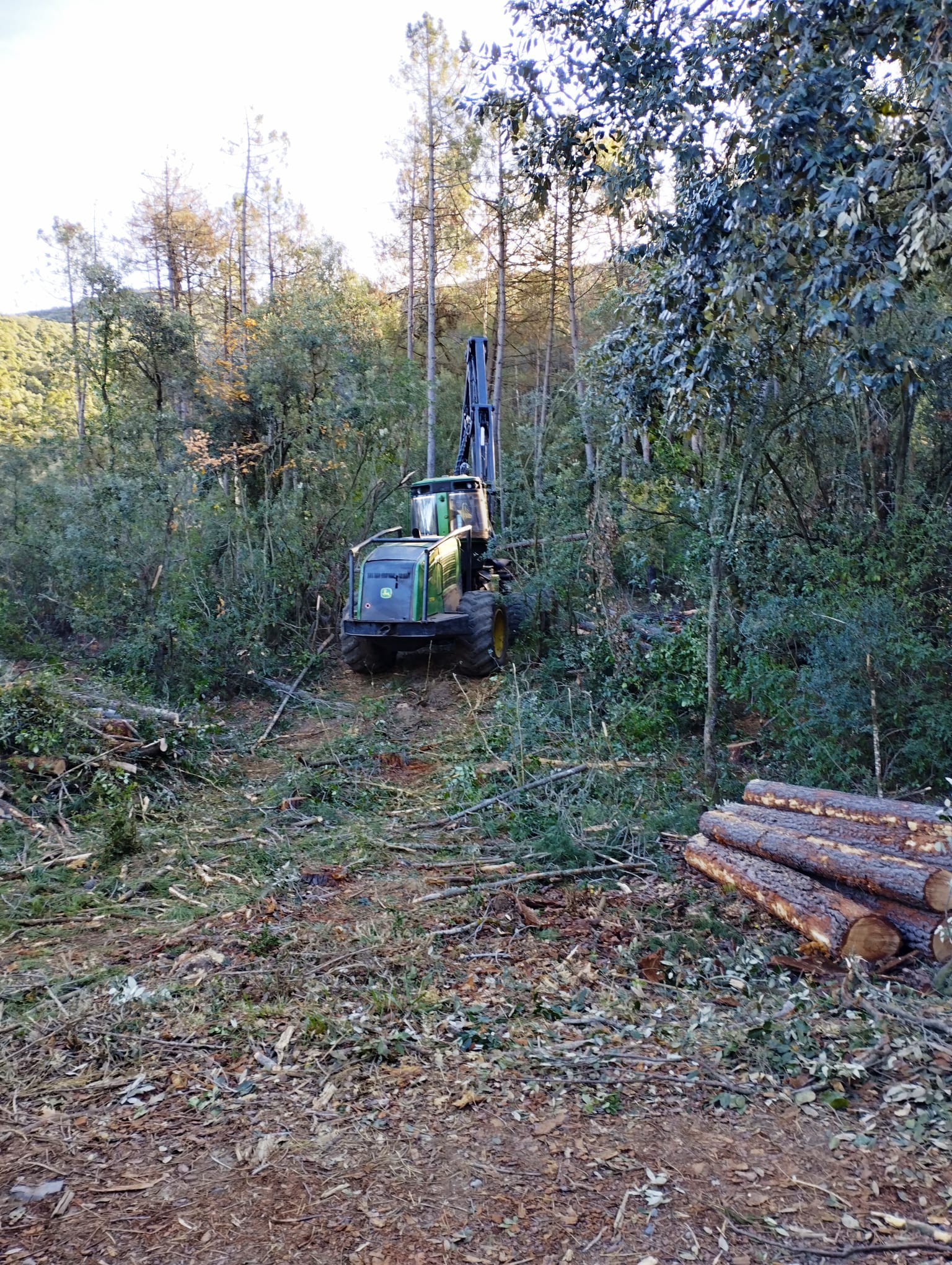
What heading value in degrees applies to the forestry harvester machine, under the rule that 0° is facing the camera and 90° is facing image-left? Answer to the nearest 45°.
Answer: approximately 225°

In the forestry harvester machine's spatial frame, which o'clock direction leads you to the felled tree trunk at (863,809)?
The felled tree trunk is roughly at 4 o'clock from the forestry harvester machine.

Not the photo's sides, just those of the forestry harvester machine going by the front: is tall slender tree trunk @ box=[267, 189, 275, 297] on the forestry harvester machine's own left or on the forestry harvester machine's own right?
on the forestry harvester machine's own left

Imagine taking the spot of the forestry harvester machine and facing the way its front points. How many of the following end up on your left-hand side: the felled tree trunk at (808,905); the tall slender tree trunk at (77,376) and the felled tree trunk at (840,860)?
1

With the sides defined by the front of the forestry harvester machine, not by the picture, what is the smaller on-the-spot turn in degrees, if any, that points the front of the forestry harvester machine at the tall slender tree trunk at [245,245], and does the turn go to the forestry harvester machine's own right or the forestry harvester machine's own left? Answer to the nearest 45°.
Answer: approximately 45° to the forestry harvester machine's own left

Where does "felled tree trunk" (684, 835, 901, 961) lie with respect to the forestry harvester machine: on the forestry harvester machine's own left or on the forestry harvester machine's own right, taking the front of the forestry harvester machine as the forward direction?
on the forestry harvester machine's own right

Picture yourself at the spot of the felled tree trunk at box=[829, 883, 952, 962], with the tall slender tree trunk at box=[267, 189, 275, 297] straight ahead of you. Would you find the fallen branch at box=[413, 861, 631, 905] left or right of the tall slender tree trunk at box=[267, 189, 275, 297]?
left

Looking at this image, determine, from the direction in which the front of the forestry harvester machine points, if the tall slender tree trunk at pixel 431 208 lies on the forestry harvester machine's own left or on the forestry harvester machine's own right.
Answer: on the forestry harvester machine's own left

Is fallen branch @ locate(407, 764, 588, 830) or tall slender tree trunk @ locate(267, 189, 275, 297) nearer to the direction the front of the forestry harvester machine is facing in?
the tall slender tree trunk

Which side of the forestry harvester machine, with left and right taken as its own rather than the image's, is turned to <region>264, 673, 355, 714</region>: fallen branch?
back

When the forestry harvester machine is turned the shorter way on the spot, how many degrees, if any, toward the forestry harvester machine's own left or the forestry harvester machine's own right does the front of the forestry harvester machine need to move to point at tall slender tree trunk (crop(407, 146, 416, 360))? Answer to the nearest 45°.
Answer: approximately 45° to the forestry harvester machine's own left

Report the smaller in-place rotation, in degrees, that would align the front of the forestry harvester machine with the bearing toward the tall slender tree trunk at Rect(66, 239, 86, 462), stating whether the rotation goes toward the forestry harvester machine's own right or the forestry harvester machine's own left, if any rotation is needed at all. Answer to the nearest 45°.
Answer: approximately 90° to the forestry harvester machine's own left

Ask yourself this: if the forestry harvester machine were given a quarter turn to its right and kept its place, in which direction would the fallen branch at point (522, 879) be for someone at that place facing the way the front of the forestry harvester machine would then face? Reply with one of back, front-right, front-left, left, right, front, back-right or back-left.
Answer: front-right
